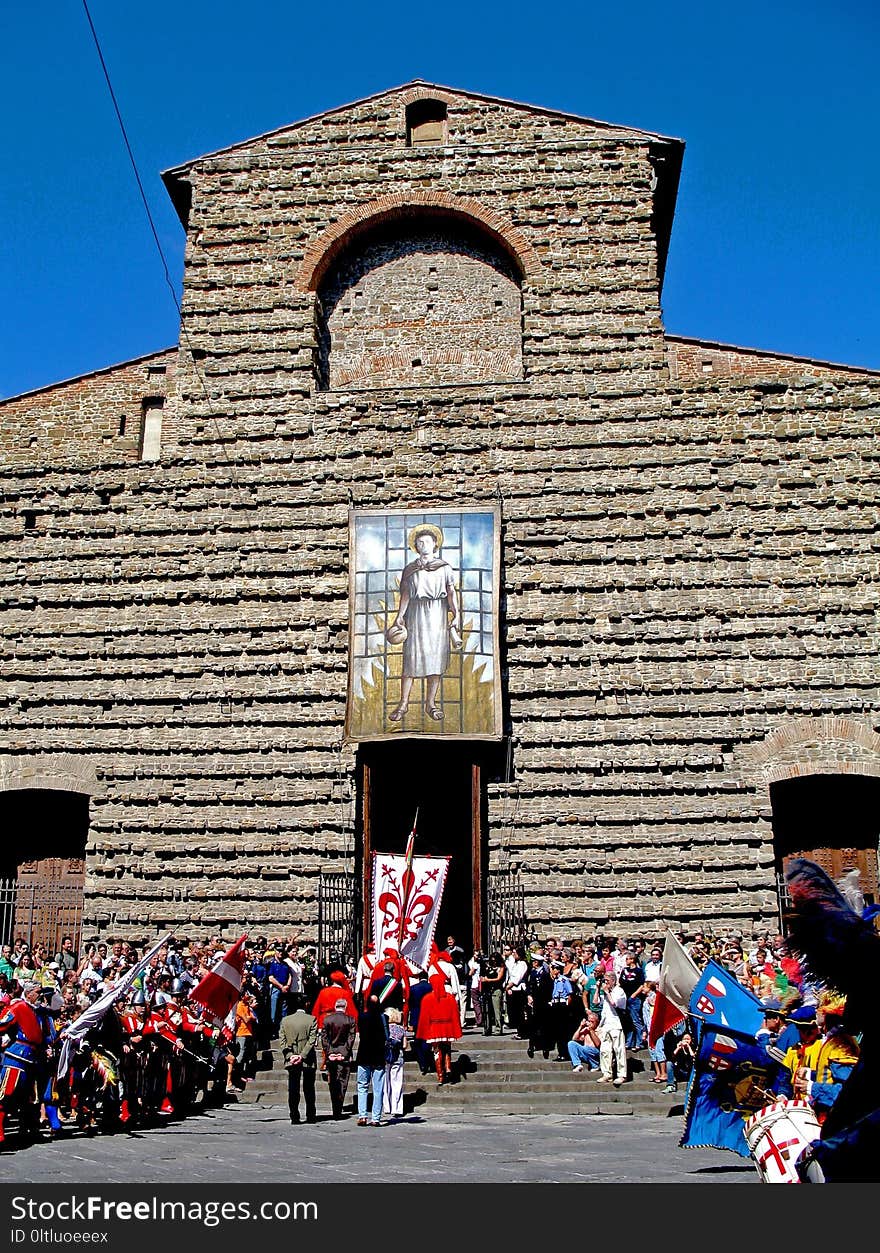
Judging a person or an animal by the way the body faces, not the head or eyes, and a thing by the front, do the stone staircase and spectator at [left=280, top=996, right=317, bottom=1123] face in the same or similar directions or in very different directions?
very different directions

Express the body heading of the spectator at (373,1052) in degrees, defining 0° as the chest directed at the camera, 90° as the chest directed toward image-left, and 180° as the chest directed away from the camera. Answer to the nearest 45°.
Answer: approximately 180°

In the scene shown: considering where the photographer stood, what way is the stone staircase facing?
facing the viewer

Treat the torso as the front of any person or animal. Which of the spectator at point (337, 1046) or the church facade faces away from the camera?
the spectator

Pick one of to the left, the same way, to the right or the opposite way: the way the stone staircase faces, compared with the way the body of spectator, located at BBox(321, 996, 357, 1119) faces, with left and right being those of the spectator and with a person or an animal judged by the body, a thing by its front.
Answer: the opposite way

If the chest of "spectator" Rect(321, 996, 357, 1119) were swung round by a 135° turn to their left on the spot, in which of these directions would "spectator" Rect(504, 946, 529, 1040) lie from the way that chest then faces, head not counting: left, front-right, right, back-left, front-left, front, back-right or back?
back

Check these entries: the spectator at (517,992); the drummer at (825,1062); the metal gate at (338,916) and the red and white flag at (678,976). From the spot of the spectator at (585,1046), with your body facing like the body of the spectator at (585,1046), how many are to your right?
2

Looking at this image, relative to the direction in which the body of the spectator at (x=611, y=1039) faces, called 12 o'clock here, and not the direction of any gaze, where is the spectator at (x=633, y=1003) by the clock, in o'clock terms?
the spectator at (x=633, y=1003) is roughly at 5 o'clock from the spectator at (x=611, y=1039).

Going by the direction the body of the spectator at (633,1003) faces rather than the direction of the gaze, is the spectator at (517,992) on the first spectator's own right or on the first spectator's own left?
on the first spectator's own right

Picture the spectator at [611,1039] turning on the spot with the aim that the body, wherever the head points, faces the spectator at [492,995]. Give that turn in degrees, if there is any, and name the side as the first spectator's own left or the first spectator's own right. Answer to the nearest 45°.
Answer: approximately 90° to the first spectator's own right

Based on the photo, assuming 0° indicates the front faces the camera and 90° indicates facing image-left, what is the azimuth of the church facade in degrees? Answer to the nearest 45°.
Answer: approximately 0°

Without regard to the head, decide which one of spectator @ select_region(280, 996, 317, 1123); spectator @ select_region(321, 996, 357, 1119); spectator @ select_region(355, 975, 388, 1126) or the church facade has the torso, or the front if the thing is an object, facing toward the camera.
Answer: the church facade

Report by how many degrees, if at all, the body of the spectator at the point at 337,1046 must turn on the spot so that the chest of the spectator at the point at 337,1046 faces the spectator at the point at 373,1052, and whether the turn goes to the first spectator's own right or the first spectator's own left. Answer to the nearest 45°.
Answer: approximately 135° to the first spectator's own right

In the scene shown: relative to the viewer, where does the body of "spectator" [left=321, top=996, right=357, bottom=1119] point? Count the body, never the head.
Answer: away from the camera

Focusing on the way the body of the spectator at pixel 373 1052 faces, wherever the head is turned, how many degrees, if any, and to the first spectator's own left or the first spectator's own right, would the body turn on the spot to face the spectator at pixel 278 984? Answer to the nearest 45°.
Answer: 0° — they already face them
